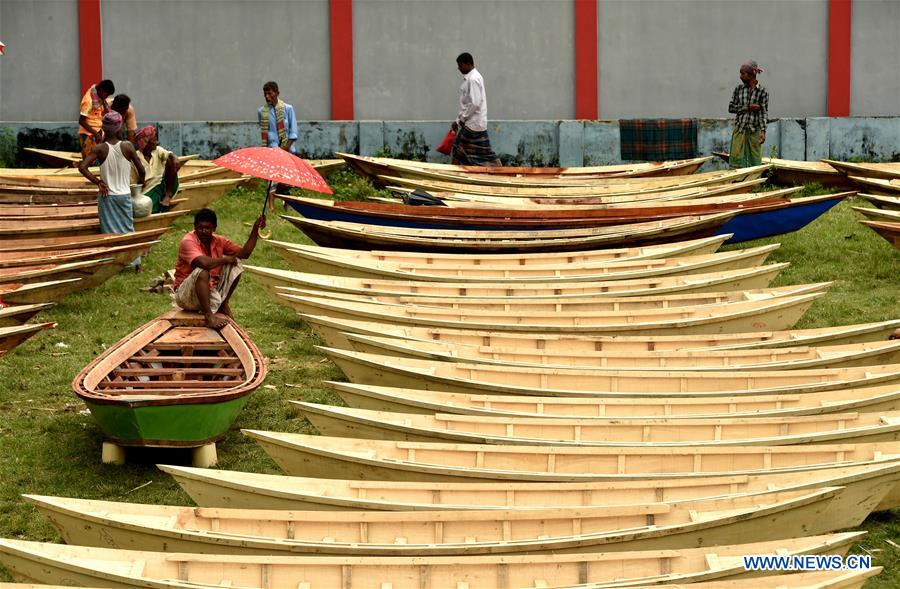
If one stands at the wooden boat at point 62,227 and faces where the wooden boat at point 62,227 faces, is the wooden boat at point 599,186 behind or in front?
in front

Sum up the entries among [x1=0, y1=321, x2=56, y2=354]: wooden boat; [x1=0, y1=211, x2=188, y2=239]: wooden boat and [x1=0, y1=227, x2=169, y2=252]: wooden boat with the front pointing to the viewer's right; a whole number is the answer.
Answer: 3

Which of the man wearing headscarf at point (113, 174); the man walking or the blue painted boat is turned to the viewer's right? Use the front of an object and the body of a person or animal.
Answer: the blue painted boat

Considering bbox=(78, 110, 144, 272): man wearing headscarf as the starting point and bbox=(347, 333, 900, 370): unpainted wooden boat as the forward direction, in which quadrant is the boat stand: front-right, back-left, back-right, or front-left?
front-right

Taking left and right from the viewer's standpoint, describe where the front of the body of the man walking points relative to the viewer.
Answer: facing to the left of the viewer
